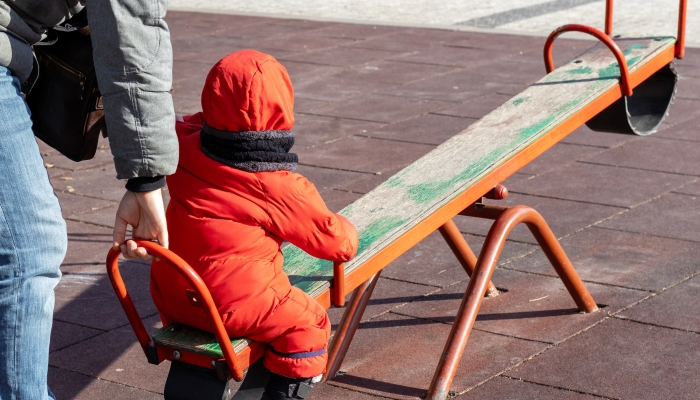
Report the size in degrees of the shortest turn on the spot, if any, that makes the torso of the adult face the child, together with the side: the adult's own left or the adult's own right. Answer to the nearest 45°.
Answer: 0° — they already face them

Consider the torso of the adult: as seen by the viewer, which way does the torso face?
to the viewer's right

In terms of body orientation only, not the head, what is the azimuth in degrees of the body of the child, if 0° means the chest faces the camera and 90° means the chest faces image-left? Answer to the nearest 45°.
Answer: approximately 225°

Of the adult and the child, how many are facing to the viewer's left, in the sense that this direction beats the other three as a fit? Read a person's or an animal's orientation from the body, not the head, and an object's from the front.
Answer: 0
